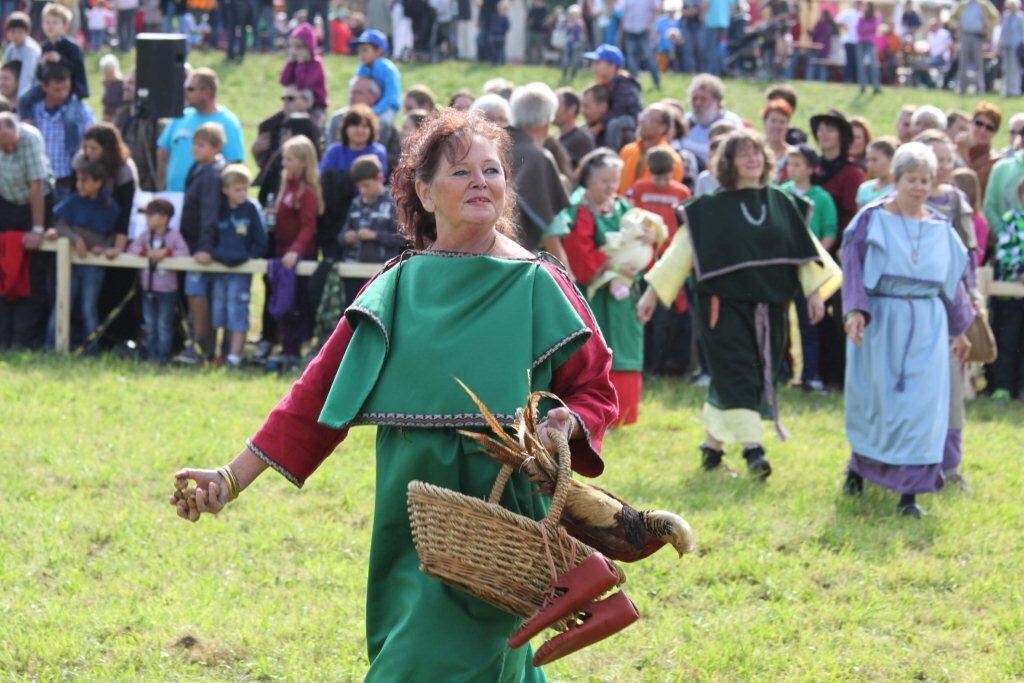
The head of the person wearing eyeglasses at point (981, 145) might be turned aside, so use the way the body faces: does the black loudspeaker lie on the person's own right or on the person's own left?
on the person's own right

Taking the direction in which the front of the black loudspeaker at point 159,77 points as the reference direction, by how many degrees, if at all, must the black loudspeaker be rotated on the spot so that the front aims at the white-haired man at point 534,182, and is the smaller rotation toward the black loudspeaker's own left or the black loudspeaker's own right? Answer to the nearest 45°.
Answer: approximately 45° to the black loudspeaker's own left

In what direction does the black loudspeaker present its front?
toward the camera

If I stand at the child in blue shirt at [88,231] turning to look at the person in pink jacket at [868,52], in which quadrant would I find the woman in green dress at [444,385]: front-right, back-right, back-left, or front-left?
back-right

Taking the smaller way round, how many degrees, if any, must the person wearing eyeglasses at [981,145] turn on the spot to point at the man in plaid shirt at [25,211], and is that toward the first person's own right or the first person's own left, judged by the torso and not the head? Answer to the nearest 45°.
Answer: approximately 45° to the first person's own right

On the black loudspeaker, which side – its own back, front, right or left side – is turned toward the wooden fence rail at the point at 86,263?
front

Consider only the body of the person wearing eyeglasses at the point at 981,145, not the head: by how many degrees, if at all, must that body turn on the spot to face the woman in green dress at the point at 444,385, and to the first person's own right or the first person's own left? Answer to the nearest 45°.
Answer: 0° — they already face them

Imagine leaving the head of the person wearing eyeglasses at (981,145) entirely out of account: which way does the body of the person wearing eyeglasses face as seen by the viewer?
toward the camera

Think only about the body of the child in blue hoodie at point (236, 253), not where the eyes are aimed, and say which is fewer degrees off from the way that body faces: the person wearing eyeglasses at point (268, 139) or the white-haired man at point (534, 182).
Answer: the white-haired man

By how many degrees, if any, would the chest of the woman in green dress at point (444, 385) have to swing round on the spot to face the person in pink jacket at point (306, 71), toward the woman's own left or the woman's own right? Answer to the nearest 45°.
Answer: approximately 180°
